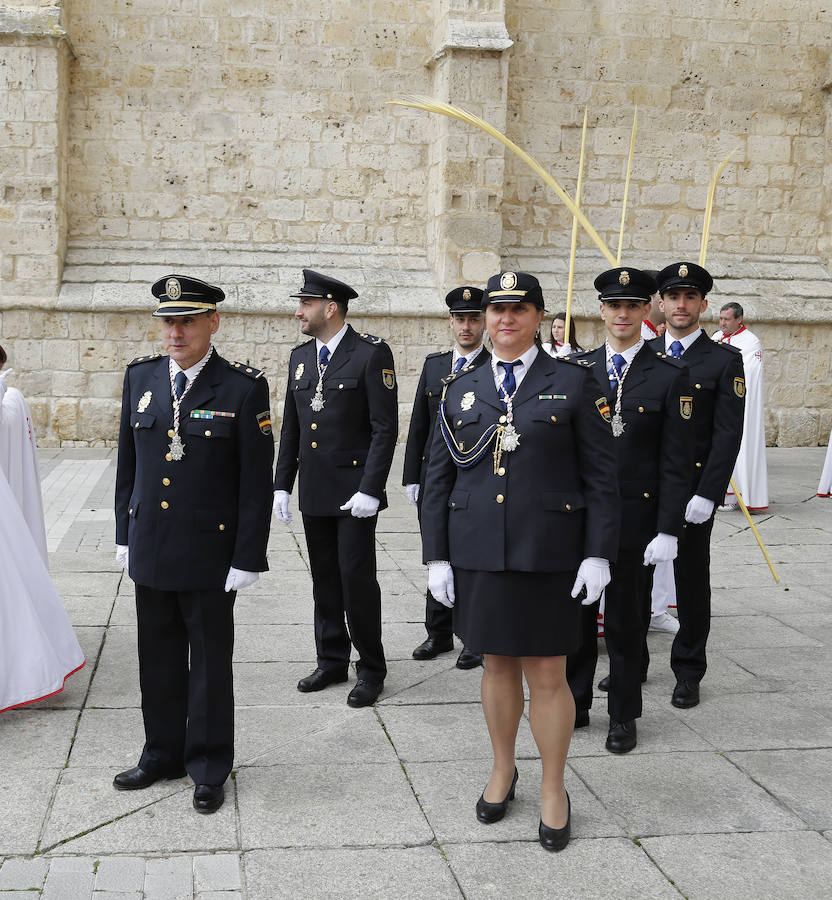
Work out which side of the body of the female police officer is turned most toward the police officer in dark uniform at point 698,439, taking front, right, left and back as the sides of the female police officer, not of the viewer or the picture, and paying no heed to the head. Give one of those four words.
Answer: back

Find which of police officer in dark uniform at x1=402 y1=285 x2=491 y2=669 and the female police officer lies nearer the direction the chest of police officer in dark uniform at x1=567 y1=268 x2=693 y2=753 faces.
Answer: the female police officer

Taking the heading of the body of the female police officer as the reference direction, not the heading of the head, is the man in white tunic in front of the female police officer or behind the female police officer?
behind

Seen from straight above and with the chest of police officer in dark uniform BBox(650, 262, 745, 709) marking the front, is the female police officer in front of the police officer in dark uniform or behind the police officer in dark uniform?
in front

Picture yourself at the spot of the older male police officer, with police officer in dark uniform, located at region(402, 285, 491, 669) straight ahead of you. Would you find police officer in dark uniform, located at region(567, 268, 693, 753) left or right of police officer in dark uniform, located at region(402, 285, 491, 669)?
right

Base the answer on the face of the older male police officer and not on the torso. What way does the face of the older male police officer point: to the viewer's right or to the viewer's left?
to the viewer's left

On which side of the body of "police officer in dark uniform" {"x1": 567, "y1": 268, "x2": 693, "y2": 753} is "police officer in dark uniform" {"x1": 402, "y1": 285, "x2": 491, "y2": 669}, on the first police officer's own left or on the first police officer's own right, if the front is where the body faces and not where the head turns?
on the first police officer's own right

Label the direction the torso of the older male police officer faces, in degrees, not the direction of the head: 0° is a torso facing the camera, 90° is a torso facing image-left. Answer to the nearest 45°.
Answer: approximately 45°
